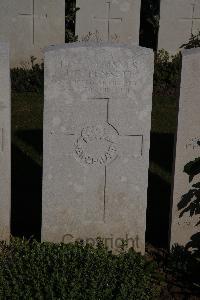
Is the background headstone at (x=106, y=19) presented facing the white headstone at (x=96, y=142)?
yes

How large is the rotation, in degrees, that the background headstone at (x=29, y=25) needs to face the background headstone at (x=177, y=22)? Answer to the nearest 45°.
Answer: approximately 90° to its left

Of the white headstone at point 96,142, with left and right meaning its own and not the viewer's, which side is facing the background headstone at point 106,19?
back

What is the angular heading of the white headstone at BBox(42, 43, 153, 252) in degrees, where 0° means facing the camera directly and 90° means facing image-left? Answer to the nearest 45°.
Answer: approximately 0°

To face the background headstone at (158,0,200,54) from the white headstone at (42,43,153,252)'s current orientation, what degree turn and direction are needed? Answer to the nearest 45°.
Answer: approximately 180°
